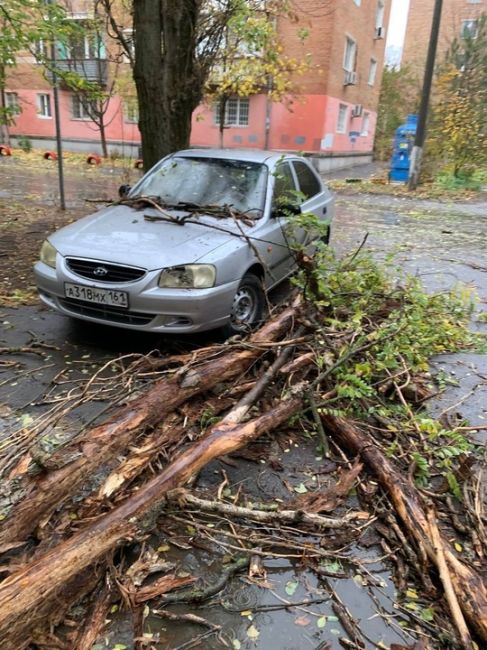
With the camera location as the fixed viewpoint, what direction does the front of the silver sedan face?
facing the viewer and to the left of the viewer

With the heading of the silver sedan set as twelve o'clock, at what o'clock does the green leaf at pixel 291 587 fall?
The green leaf is roughly at 10 o'clock from the silver sedan.

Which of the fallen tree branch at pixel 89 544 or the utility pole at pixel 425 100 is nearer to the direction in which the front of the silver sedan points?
the fallen tree branch

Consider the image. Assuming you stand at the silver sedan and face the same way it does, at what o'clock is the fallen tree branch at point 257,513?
The fallen tree branch is roughly at 10 o'clock from the silver sedan.

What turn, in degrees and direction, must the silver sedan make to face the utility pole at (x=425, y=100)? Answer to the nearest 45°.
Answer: approximately 180°

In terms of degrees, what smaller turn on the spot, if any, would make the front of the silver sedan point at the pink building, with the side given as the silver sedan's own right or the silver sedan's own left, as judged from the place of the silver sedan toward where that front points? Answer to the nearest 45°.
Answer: approximately 135° to the silver sedan's own right

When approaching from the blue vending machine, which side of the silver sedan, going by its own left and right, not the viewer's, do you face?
back

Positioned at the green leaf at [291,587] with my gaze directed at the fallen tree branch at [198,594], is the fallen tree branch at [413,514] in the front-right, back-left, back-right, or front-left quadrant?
back-right

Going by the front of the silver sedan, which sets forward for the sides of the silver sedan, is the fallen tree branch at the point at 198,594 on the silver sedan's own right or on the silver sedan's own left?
on the silver sedan's own left

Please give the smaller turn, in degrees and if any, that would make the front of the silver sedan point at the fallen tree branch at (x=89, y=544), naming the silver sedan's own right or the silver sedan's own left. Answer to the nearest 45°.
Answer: approximately 45° to the silver sedan's own left

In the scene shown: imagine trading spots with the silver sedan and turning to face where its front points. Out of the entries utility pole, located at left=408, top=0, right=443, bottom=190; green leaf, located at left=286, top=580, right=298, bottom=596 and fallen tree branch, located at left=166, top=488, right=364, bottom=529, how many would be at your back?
1

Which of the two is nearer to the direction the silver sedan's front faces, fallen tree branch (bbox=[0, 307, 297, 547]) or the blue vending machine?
the fallen tree branch

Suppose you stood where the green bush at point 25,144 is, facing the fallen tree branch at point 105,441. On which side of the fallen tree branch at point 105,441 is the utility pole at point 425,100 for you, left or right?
left

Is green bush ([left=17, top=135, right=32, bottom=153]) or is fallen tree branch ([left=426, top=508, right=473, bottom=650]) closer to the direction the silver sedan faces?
the fallen tree branch

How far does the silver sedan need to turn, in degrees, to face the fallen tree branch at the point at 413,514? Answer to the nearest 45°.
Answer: approximately 90° to its left

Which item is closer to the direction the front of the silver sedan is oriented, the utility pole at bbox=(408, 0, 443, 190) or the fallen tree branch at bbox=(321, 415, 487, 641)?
the fallen tree branch
